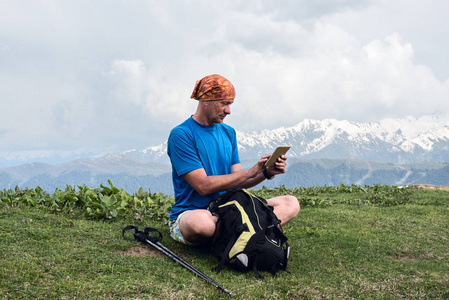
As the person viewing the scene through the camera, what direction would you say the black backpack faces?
facing the viewer and to the right of the viewer

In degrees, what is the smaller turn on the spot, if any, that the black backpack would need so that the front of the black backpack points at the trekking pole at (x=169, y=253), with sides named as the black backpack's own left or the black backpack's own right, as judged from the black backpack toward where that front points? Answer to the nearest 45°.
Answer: approximately 135° to the black backpack's own right
